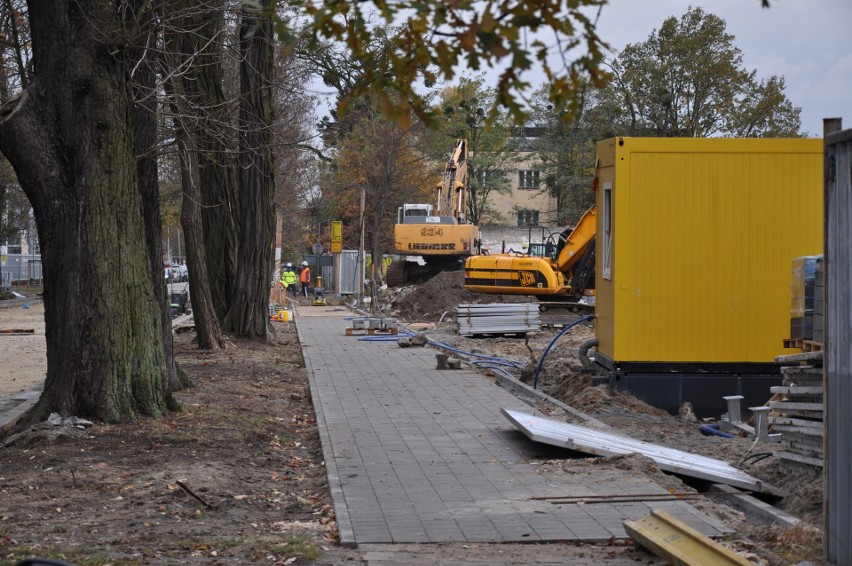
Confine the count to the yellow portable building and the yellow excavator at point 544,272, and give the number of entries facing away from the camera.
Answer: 0

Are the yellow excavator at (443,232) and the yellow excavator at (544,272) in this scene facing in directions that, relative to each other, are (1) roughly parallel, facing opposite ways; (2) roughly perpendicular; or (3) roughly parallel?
roughly perpendicular

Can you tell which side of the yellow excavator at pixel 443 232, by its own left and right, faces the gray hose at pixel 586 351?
back

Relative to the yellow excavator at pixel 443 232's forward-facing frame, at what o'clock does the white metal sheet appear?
The white metal sheet is roughly at 6 o'clock from the yellow excavator.

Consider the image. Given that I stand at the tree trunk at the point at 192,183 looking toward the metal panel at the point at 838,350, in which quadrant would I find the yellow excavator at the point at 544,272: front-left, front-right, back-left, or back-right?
back-left

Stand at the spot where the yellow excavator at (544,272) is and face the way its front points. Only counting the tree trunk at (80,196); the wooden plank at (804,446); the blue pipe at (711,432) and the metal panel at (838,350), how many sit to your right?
4

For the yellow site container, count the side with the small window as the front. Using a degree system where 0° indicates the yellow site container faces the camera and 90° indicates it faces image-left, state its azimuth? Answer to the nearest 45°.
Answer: approximately 90°

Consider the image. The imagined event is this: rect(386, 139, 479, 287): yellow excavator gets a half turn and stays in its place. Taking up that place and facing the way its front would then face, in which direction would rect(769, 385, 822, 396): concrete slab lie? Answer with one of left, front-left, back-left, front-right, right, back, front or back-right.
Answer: front

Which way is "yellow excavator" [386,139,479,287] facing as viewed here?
away from the camera

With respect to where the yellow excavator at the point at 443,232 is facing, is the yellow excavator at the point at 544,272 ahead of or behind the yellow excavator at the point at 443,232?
behind

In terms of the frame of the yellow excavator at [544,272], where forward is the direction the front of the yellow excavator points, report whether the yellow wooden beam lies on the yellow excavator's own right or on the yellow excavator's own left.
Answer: on the yellow excavator's own right

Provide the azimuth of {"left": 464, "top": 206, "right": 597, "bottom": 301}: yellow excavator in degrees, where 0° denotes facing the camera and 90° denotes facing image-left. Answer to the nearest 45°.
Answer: approximately 270°

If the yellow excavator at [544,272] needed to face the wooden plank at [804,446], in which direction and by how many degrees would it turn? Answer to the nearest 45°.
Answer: approximately 90° to its right

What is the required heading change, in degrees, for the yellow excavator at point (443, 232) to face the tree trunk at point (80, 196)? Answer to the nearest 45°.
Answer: approximately 180°

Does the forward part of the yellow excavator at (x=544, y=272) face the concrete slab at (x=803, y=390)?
no
